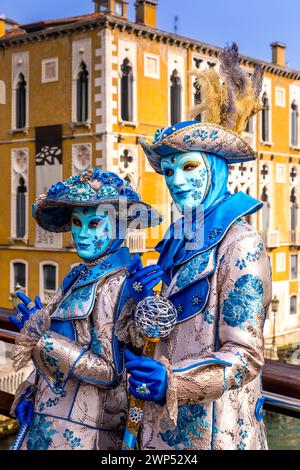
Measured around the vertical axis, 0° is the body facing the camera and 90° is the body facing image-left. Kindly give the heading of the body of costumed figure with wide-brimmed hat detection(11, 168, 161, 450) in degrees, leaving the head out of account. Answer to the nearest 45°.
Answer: approximately 45°

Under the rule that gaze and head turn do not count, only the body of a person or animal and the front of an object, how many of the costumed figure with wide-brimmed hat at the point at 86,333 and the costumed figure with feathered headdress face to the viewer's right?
0

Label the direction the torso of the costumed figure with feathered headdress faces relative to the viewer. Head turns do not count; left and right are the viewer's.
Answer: facing the viewer and to the left of the viewer

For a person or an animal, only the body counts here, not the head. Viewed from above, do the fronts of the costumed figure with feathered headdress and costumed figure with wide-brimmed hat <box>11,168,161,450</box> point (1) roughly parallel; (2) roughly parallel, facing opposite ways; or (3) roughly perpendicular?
roughly parallel
